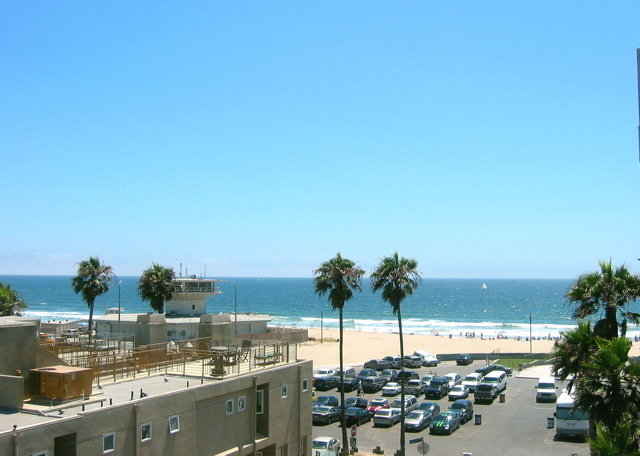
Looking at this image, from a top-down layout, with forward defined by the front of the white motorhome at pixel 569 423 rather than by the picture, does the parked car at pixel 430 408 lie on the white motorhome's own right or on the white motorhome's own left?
on the white motorhome's own right

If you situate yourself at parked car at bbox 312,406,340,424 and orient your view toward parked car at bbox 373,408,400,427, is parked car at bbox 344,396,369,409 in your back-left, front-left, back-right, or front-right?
front-left

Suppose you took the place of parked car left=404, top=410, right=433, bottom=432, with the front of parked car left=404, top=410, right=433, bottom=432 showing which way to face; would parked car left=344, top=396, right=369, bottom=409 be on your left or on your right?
on your right

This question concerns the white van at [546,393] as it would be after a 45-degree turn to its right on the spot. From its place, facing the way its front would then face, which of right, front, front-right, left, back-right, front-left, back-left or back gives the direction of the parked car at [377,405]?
front

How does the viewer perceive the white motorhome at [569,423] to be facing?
facing the viewer

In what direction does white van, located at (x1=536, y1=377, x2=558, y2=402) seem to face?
toward the camera

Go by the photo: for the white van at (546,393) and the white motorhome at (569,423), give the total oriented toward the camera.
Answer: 2

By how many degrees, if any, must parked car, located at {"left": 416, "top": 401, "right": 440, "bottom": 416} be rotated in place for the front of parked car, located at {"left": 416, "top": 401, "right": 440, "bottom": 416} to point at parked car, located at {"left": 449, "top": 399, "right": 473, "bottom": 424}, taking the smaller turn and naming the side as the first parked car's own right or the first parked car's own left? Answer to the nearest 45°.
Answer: approximately 135° to the first parked car's own left
